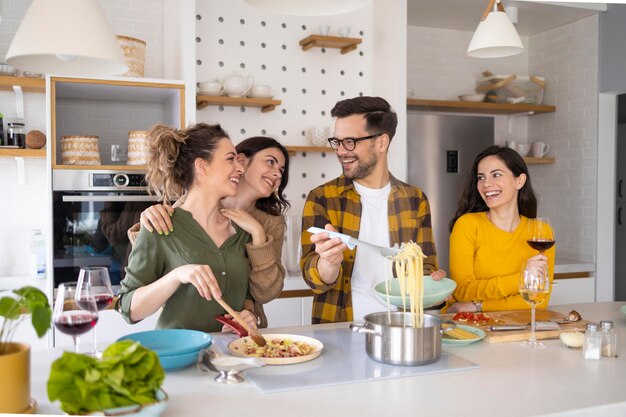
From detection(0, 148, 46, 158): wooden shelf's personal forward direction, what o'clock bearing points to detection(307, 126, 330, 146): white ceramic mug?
The white ceramic mug is roughly at 9 o'clock from the wooden shelf.

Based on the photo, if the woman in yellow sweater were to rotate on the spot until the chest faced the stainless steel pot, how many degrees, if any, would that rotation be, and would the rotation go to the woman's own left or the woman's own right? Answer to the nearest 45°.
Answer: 0° — they already face it

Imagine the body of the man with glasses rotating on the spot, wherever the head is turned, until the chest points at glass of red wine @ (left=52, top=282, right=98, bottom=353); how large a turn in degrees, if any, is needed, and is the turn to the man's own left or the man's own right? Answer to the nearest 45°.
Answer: approximately 45° to the man's own right

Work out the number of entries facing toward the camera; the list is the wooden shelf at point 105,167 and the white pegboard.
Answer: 2

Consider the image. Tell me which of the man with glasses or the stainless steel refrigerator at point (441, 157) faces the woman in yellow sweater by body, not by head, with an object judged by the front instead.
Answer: the stainless steel refrigerator

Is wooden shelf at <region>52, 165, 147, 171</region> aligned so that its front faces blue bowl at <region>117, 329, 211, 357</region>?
yes
